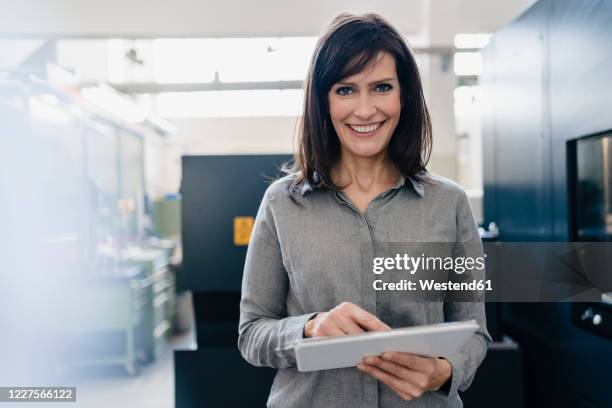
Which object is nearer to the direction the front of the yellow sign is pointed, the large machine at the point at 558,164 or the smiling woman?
the smiling woman

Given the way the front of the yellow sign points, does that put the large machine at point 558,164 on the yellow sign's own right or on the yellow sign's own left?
on the yellow sign's own left

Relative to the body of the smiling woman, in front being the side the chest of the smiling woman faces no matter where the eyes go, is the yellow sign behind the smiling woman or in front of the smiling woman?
behind

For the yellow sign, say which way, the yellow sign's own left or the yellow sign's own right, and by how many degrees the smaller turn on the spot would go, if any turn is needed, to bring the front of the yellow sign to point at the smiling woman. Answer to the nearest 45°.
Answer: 0° — it already faces them

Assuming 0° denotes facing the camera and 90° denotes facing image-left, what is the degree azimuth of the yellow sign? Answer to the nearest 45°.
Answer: approximately 0°

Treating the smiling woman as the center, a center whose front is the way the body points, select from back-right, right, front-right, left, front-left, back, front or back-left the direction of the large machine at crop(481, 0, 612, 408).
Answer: back-left

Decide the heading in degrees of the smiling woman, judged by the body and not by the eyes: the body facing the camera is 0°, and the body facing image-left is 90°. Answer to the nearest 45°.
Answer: approximately 0°

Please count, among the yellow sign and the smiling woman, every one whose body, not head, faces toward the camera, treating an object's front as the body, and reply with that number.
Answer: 2
